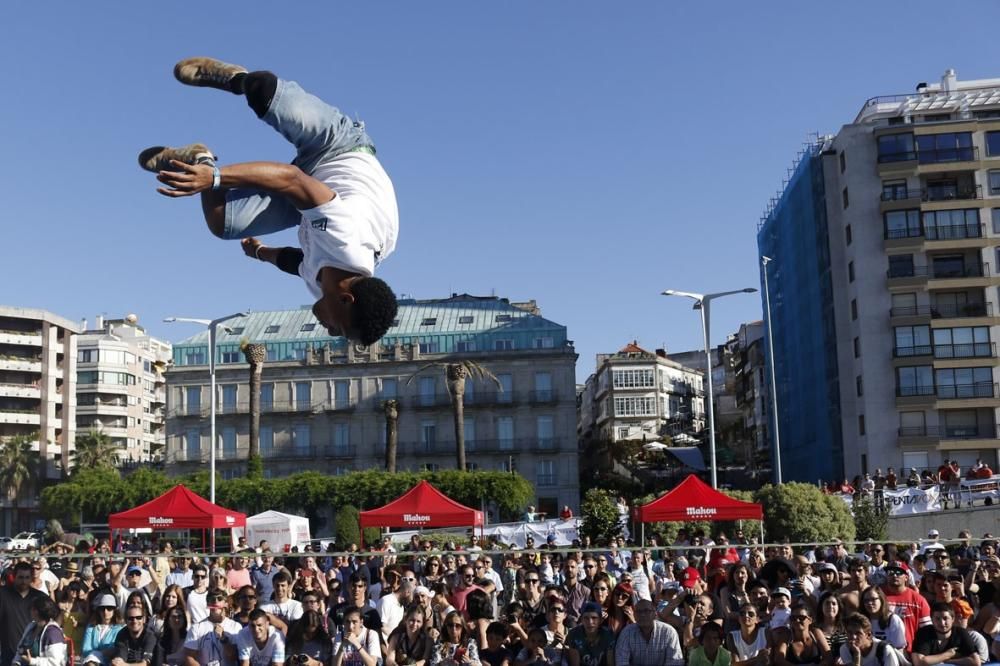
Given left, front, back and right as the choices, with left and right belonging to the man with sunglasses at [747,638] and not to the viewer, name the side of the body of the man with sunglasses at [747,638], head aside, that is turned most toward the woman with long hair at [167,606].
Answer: right

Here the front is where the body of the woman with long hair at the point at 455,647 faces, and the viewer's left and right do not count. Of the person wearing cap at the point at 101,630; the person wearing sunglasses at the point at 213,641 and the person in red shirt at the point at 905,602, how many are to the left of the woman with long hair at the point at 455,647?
1

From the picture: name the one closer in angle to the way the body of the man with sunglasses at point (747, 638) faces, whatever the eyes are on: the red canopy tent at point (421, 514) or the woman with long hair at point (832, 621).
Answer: the woman with long hair

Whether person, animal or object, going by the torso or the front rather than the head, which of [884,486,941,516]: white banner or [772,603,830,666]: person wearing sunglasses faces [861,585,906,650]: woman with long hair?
the white banner

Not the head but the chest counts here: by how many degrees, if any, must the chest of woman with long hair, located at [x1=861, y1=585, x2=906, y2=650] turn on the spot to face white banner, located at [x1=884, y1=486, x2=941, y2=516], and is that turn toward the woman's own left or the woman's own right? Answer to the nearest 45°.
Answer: approximately 135° to the woman's own right

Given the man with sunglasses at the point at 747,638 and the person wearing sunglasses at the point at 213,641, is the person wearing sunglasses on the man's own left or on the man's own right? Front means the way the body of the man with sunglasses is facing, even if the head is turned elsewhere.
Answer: on the man's own right

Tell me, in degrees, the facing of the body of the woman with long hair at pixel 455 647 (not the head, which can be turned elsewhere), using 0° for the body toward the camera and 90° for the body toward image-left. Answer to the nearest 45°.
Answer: approximately 0°

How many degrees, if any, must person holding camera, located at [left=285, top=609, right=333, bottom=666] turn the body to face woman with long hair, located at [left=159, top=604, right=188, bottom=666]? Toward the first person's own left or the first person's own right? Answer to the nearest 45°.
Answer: approximately 90° to the first person's own right

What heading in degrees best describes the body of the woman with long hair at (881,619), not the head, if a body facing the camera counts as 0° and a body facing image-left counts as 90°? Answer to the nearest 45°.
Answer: approximately 45°
